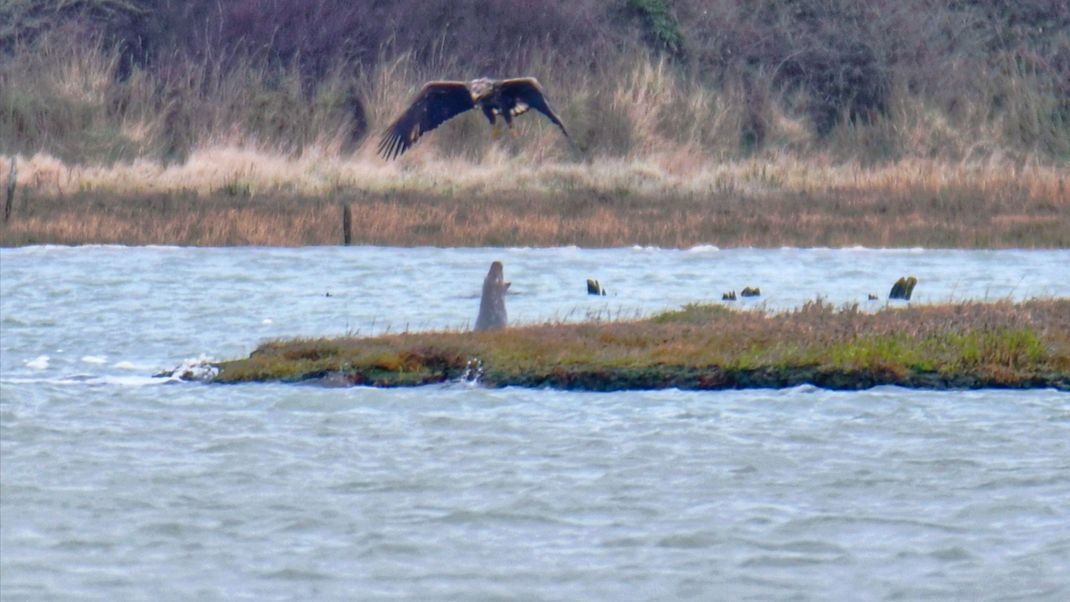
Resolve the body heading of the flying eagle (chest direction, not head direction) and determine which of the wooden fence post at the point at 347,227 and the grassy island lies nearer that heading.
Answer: the grassy island

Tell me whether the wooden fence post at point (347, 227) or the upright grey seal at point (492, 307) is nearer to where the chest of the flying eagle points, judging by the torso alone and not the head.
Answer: the upright grey seal

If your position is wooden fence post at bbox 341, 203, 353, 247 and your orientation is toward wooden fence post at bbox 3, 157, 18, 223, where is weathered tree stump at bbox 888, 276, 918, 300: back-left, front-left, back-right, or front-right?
back-left

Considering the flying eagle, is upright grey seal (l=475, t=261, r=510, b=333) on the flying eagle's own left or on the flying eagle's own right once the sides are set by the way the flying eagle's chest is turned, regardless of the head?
on the flying eagle's own left

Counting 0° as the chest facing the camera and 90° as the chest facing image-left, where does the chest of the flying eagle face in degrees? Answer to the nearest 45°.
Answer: approximately 45°

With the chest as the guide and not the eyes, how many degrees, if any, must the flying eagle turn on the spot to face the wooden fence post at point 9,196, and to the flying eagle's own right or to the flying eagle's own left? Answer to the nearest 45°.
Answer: approximately 90° to the flying eagle's own right
